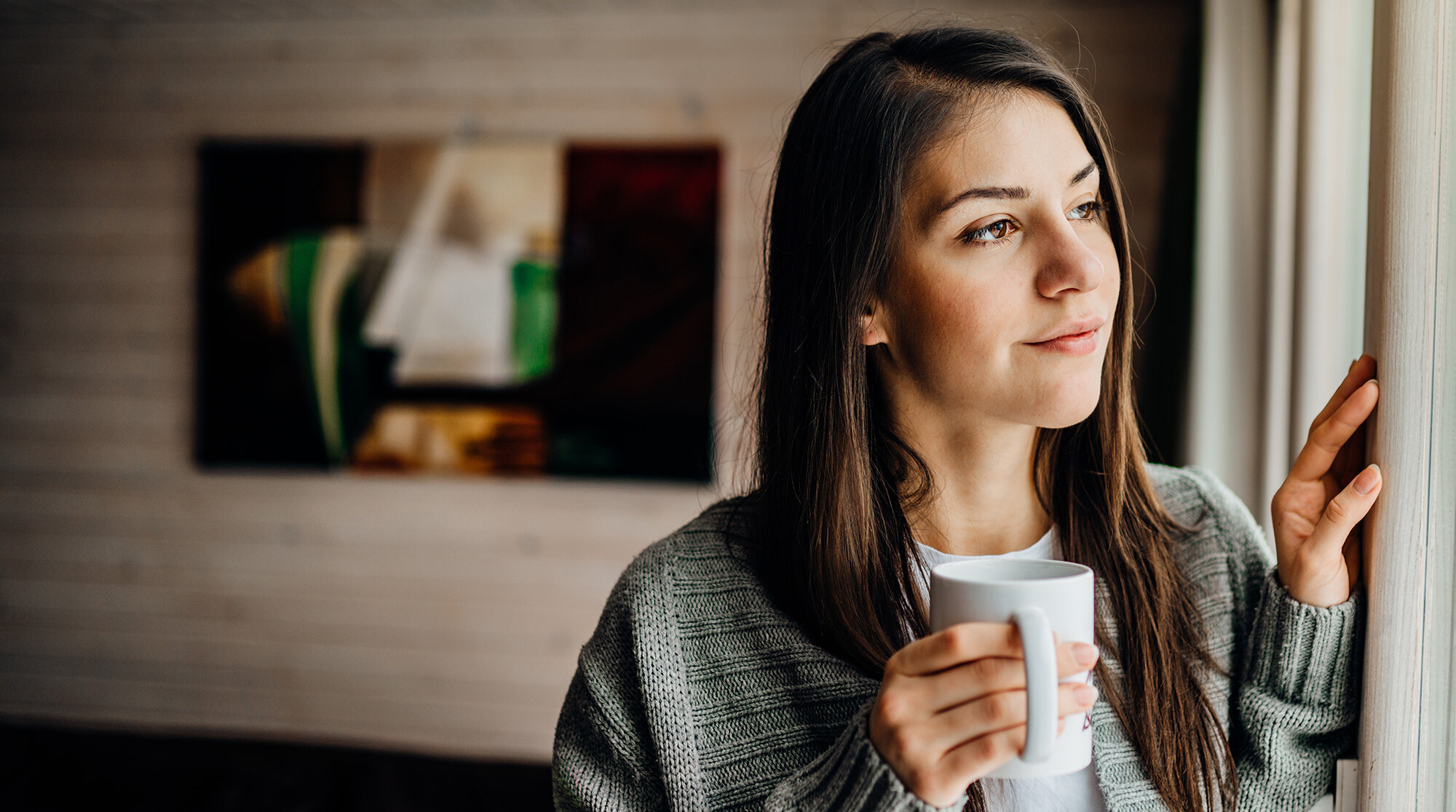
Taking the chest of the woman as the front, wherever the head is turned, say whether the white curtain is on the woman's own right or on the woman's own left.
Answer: on the woman's own left

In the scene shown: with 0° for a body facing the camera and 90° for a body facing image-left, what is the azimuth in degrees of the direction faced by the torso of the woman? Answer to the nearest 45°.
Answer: approximately 315°
